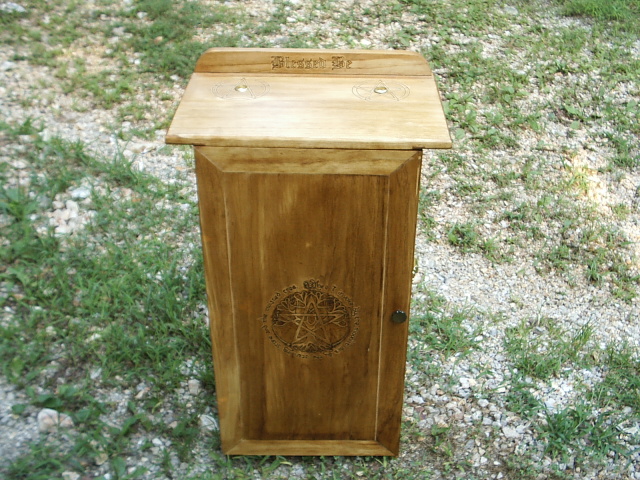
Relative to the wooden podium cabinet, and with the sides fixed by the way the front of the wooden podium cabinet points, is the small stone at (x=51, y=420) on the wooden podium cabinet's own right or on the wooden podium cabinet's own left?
on the wooden podium cabinet's own right

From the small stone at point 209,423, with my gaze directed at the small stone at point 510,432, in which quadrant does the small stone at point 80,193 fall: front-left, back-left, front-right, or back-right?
back-left

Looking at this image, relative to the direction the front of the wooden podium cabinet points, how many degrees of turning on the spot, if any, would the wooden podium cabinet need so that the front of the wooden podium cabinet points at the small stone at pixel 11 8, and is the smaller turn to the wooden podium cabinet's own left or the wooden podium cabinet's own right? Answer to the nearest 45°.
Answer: approximately 135° to the wooden podium cabinet's own right

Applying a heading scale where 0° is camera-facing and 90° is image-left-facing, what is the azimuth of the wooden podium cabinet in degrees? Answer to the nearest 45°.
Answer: approximately 0°

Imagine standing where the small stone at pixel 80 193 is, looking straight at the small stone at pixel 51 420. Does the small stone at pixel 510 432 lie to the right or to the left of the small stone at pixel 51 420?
left

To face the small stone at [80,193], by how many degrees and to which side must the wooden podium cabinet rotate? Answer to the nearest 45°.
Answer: approximately 135° to its right
